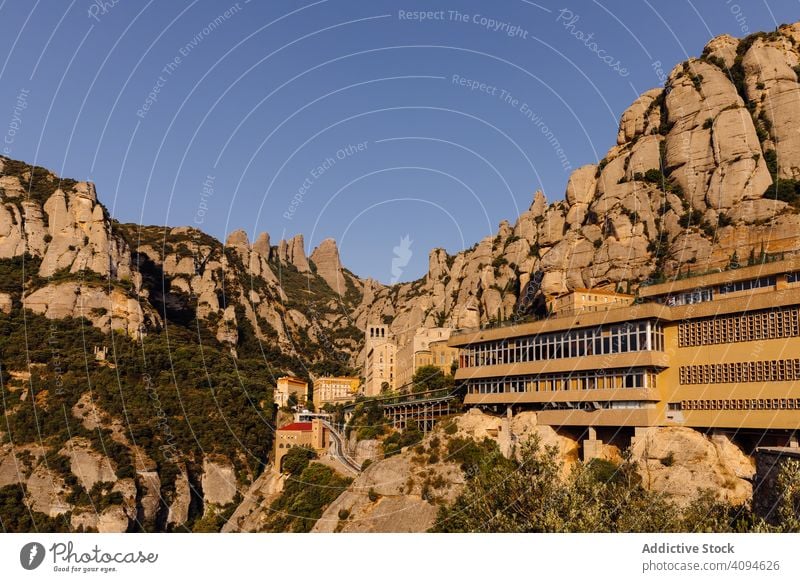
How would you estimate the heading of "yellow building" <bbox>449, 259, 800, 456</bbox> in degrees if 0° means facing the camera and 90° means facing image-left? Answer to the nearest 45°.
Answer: approximately 45°

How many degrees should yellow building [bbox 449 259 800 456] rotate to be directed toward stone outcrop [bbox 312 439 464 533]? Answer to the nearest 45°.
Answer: approximately 45° to its right

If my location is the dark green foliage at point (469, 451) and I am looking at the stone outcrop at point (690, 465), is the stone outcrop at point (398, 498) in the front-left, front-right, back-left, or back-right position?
back-right
